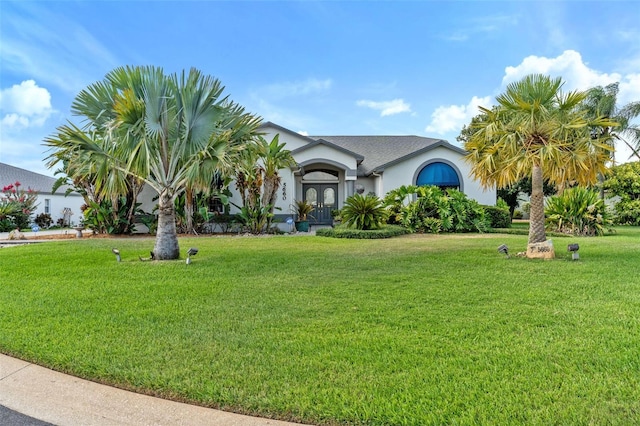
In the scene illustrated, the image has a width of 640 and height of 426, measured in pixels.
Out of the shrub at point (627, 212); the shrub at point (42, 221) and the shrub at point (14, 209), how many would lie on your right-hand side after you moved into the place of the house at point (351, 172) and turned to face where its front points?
2

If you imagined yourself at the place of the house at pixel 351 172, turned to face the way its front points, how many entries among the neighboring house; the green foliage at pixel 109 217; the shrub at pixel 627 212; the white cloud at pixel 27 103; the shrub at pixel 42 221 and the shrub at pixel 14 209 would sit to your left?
1

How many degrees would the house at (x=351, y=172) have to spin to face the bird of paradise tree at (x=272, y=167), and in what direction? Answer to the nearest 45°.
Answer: approximately 45° to its right

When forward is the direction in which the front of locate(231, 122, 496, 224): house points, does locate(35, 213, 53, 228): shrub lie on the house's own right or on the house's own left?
on the house's own right

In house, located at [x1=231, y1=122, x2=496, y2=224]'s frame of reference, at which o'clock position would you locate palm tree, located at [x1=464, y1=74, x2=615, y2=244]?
The palm tree is roughly at 11 o'clock from the house.

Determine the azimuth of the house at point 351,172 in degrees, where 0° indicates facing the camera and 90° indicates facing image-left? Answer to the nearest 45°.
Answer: approximately 0°

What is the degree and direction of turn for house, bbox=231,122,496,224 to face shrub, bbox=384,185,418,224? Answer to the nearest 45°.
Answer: approximately 45° to its left

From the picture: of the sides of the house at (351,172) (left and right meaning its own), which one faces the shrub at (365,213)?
front

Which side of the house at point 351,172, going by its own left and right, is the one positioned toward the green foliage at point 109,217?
right

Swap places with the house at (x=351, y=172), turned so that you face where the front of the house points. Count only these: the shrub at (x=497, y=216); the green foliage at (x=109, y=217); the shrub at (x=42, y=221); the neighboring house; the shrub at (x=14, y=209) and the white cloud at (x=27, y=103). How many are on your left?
1

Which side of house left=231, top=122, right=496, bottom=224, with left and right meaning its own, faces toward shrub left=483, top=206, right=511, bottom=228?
left

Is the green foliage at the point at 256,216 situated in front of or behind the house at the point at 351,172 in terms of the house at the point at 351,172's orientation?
in front

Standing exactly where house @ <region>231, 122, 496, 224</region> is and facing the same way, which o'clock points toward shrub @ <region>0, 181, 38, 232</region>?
The shrub is roughly at 3 o'clock from the house.

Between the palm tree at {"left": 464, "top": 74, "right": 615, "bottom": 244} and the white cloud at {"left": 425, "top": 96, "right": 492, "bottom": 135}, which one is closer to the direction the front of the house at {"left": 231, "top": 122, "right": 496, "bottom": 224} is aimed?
the palm tree

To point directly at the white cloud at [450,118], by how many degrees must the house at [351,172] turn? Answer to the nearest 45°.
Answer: approximately 135° to its left

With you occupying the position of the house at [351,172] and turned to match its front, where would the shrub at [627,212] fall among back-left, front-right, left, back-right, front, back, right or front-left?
left

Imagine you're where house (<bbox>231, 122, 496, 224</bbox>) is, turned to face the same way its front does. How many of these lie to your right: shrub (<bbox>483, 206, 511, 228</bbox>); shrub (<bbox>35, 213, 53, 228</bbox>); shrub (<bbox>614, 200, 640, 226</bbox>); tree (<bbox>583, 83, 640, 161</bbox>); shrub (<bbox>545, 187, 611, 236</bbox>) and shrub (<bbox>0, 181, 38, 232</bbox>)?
2

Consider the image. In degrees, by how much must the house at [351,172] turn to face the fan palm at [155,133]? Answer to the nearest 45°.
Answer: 0° — it already faces it

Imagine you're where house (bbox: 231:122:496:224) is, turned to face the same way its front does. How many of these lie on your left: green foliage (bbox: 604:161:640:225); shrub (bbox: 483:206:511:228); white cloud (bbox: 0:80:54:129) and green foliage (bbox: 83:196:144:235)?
2
